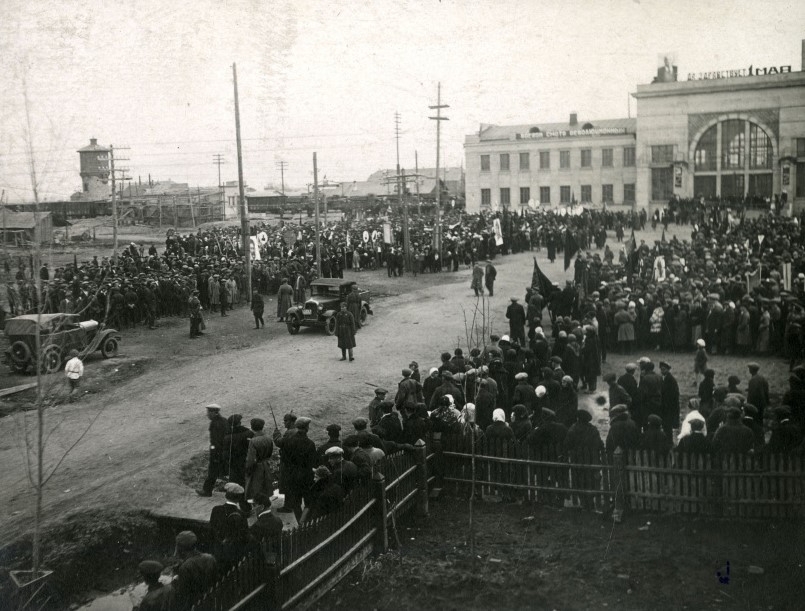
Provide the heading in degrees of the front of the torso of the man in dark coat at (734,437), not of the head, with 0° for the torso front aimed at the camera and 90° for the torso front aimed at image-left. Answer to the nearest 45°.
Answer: approximately 180°

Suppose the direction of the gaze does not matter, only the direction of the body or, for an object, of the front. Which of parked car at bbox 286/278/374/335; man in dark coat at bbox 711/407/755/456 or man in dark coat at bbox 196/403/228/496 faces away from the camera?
man in dark coat at bbox 711/407/755/456

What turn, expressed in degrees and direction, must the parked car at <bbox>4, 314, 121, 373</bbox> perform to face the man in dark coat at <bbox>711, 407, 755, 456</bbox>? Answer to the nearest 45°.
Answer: approximately 90° to its right

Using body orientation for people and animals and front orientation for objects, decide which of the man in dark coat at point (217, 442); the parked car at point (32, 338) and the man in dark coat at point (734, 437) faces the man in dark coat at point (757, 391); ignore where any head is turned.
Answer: the man in dark coat at point (734, 437)

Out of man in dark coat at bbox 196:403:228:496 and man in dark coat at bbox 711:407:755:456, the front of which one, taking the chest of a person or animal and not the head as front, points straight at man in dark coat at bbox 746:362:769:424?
man in dark coat at bbox 711:407:755:456

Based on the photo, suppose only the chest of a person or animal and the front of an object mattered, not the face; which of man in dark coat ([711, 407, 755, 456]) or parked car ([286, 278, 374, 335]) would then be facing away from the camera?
the man in dark coat

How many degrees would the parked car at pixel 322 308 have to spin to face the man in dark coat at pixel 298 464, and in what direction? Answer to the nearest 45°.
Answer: approximately 45° to its left

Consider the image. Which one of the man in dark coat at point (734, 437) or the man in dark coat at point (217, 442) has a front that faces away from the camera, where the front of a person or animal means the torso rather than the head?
the man in dark coat at point (734, 437)

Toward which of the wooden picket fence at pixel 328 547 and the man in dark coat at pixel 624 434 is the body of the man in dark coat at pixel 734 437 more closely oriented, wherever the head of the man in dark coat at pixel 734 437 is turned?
the man in dark coat

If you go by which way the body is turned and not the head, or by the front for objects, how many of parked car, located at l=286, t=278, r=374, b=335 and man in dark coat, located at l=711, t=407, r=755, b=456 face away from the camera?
1

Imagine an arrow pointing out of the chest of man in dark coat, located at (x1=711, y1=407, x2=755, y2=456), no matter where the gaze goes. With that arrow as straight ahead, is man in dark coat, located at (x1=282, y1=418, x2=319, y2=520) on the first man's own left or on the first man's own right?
on the first man's own left

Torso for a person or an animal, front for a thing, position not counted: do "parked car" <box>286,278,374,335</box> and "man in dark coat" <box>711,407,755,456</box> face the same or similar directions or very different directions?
very different directions

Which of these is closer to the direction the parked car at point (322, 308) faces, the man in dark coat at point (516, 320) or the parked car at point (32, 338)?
the parked car

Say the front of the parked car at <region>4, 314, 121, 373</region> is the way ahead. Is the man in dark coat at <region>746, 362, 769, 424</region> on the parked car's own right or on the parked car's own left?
on the parked car's own right

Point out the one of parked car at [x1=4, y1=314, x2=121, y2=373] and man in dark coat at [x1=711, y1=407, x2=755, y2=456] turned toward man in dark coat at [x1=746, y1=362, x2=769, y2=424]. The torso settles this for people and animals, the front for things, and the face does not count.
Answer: man in dark coat at [x1=711, y1=407, x2=755, y2=456]
